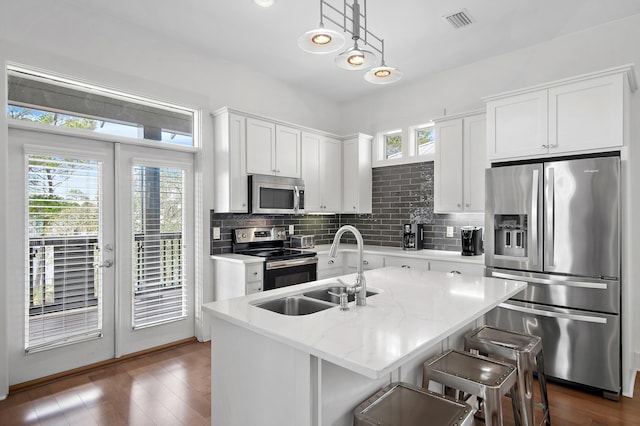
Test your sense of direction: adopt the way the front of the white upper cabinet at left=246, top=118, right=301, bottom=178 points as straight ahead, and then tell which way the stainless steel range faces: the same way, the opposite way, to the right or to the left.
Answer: the same way

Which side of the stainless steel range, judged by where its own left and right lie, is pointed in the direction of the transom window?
right

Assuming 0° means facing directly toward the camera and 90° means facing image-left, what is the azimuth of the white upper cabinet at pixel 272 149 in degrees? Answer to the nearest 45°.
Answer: approximately 315°

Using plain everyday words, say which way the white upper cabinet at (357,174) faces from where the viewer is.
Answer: facing the viewer and to the left of the viewer

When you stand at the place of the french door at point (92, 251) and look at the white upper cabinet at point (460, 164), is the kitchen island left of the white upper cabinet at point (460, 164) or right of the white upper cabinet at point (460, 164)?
right

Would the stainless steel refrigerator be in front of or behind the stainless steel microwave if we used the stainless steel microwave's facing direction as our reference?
in front

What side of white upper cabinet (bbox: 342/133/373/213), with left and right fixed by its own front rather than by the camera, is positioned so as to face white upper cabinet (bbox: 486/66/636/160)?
left

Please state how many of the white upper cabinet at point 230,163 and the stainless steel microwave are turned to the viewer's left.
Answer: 0

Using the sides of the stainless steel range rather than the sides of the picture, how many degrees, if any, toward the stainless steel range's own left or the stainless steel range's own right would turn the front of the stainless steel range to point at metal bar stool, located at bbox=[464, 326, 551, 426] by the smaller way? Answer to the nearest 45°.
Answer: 0° — it already faces it

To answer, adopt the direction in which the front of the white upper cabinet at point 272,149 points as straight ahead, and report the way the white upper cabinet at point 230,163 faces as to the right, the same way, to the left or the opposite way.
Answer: the same way

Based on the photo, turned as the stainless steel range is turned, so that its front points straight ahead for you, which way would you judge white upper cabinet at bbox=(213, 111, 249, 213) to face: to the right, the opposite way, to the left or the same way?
the same way
